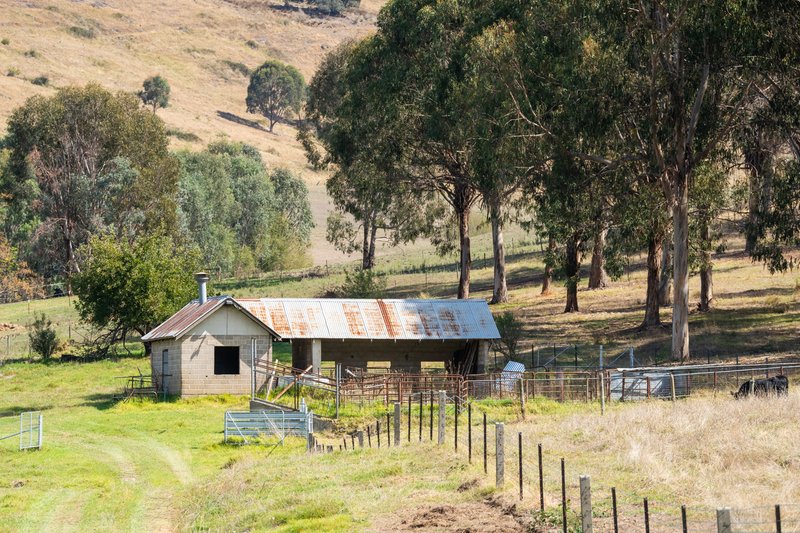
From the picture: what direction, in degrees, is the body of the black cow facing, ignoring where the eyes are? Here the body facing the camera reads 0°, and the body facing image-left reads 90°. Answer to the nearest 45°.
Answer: approximately 90°

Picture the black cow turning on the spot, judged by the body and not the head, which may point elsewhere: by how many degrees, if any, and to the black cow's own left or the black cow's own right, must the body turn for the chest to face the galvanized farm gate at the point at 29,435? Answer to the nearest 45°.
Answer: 0° — it already faces it

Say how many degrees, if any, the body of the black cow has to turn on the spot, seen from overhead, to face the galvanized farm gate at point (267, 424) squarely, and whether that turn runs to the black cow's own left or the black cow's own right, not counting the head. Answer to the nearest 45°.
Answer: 0° — it already faces it
